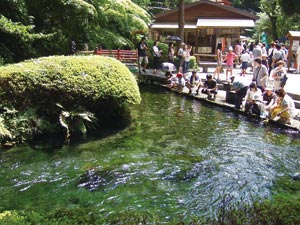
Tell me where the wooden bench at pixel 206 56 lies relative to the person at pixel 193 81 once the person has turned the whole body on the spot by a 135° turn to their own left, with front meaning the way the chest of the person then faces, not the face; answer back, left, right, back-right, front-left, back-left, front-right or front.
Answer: left

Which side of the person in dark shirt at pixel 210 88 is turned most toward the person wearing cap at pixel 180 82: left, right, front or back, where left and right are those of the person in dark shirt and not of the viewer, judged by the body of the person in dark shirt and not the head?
right

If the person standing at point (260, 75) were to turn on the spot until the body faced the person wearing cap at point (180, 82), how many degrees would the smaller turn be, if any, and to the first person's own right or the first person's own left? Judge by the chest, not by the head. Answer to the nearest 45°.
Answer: approximately 90° to the first person's own right

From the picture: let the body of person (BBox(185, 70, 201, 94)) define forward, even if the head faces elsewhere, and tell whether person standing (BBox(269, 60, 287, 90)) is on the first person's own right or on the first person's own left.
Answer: on the first person's own left

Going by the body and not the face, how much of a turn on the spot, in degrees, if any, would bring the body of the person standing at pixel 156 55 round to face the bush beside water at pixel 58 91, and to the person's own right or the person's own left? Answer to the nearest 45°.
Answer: approximately 90° to the person's own right

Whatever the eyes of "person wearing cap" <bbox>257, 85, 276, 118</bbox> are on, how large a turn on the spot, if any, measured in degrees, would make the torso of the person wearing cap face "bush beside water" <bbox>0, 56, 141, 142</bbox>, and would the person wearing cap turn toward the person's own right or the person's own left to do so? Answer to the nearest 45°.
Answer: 0° — they already face it

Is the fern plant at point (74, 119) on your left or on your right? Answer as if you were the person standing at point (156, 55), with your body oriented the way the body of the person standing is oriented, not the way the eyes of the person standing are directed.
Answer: on your right

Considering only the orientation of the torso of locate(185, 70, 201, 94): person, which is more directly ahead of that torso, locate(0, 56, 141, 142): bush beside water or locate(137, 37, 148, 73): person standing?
the bush beside water

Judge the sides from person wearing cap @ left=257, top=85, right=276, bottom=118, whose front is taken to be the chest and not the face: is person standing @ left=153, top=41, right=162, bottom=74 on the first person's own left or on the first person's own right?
on the first person's own right
